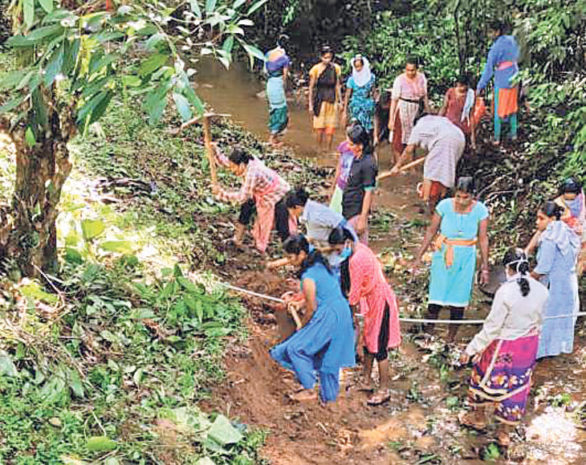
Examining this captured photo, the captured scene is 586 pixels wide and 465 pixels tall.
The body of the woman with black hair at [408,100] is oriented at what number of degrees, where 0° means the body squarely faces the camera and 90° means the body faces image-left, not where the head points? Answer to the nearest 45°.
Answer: approximately 0°

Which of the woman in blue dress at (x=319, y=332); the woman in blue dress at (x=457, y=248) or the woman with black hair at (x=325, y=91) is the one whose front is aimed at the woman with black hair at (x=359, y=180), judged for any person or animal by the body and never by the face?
the woman with black hair at (x=325, y=91)

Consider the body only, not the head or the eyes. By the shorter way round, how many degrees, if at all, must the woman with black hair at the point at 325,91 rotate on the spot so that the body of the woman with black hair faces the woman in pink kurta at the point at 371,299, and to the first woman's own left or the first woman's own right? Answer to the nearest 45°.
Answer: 0° — they already face them

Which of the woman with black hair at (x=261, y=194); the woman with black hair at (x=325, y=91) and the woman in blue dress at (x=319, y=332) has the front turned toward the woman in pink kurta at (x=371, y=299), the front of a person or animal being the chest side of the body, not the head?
the woman with black hair at (x=325, y=91)

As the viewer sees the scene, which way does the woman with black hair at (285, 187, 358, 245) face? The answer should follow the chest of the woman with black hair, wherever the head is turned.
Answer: to the viewer's left

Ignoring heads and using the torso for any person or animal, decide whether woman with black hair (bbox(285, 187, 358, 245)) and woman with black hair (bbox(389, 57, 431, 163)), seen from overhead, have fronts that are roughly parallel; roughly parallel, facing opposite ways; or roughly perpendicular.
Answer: roughly perpendicular
